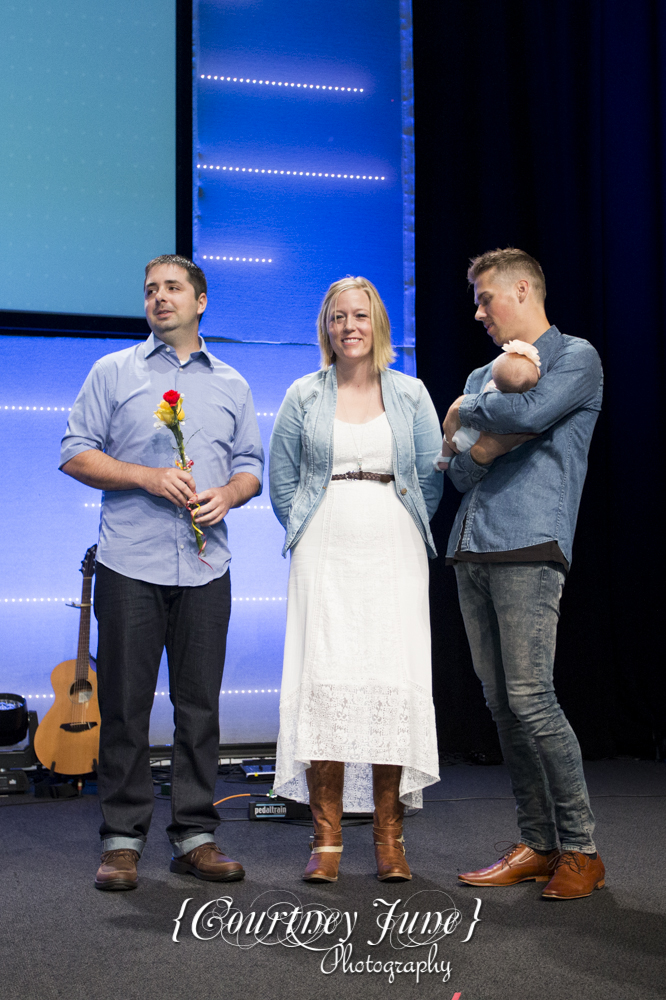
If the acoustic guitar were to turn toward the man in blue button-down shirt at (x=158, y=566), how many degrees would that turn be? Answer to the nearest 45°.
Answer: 0° — it already faces them

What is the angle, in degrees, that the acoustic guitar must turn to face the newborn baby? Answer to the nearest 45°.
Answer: approximately 45° to its left

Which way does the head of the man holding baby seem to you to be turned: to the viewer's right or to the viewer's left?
to the viewer's left

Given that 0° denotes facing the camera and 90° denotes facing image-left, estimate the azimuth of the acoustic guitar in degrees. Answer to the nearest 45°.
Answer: approximately 0°

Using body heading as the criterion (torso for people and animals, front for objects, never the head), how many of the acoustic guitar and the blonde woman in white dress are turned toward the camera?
2
